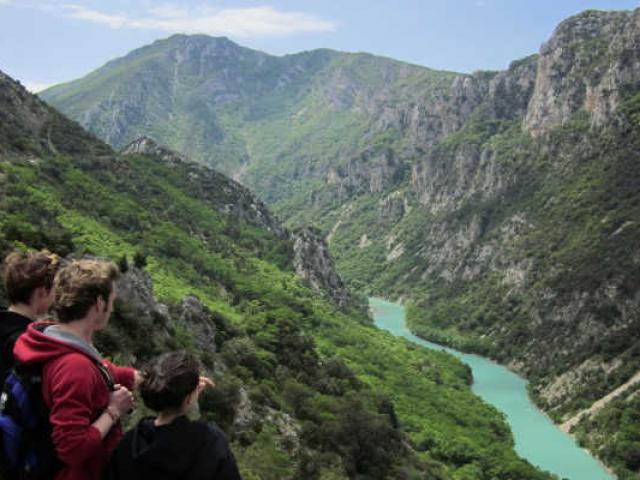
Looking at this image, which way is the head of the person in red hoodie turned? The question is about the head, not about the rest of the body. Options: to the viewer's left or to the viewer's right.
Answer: to the viewer's right

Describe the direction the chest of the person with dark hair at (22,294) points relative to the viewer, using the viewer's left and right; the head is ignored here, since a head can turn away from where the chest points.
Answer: facing away from the viewer and to the right of the viewer

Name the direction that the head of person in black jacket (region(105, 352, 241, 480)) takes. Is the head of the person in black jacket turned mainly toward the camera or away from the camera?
away from the camera

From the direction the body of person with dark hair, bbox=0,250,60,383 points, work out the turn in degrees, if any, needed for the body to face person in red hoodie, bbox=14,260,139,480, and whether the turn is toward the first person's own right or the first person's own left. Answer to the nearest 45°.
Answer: approximately 90° to the first person's own right

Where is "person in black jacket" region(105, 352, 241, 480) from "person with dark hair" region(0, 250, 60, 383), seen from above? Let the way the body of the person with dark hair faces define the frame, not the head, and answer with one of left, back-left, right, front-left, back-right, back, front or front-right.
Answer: right
